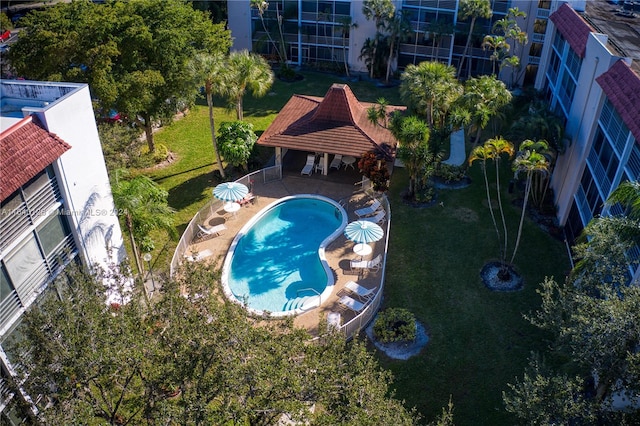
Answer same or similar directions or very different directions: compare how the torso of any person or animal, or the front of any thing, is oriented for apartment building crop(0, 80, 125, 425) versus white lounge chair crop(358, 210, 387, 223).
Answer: very different directions

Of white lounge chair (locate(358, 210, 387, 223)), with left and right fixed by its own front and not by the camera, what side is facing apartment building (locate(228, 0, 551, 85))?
right

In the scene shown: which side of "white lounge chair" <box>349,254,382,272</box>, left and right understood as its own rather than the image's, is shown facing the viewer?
left

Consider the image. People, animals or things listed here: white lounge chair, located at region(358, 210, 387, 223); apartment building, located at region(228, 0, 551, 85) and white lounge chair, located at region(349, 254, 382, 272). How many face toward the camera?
1

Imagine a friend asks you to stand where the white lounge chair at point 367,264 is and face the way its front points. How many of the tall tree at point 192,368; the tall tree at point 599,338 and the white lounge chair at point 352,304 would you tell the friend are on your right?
0

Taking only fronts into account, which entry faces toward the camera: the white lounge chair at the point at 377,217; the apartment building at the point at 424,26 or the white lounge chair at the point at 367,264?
the apartment building

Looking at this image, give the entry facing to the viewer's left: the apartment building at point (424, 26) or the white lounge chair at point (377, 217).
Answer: the white lounge chair

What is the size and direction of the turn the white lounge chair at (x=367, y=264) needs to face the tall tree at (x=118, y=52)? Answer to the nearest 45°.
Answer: approximately 45° to its right

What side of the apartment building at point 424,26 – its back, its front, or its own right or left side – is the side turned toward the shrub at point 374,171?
front

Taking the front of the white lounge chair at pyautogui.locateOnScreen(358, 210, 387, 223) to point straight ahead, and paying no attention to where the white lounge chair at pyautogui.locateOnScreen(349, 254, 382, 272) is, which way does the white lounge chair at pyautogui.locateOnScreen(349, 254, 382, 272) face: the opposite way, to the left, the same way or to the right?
the same way

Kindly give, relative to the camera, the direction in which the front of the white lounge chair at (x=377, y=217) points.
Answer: facing to the left of the viewer

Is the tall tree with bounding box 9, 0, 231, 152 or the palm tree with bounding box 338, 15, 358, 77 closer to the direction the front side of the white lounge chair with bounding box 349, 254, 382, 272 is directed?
the tall tree

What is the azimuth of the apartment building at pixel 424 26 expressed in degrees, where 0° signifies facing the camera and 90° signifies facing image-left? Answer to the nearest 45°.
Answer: approximately 0°

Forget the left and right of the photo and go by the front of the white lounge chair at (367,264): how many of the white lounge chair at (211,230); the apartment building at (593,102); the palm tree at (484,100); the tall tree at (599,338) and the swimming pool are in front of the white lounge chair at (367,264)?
2

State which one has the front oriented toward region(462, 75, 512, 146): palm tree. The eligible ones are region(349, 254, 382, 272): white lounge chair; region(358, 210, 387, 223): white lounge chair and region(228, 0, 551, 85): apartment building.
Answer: the apartment building

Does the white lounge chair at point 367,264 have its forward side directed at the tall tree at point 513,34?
no

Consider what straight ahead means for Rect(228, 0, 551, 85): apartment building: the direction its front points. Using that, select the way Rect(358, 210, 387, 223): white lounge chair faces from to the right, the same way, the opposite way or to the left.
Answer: to the right

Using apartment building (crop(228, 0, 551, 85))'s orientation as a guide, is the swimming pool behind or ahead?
ahead

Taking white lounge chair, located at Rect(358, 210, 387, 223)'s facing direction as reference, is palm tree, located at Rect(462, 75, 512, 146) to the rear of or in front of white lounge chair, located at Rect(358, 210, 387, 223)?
to the rear
